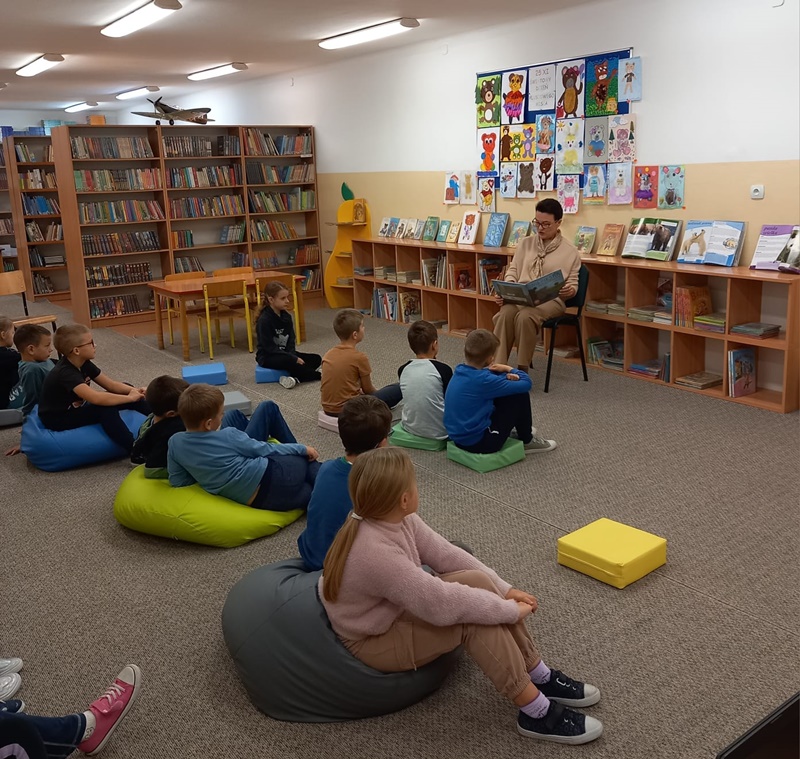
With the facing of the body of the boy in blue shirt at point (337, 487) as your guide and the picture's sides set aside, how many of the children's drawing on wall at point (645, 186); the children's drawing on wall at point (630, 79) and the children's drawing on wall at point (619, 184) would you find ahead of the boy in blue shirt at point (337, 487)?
3

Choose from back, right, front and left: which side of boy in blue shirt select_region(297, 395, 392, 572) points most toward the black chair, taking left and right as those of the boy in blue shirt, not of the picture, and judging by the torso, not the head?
front

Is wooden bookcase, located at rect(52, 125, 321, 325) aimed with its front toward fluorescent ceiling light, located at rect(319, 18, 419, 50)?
yes

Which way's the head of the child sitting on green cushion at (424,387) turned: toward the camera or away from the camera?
away from the camera

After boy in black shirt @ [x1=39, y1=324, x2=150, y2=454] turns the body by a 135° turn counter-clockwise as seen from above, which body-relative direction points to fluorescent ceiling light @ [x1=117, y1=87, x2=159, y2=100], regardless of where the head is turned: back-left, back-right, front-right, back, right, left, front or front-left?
front-right

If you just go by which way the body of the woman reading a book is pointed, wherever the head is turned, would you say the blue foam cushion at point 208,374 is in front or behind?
in front

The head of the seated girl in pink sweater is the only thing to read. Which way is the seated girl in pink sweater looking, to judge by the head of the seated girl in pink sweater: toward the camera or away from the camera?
away from the camera

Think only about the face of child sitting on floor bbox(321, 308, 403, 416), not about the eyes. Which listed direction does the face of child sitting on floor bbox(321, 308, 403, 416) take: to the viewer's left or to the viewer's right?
to the viewer's right

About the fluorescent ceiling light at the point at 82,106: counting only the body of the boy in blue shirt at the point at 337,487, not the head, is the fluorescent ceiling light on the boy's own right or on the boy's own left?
on the boy's own left

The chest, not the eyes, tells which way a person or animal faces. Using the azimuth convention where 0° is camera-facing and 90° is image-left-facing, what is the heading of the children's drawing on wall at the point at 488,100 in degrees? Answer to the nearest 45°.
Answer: approximately 45°

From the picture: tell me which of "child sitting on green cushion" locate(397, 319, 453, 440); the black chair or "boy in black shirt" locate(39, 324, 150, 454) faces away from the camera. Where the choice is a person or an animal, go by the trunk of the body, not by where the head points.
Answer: the child sitting on green cushion

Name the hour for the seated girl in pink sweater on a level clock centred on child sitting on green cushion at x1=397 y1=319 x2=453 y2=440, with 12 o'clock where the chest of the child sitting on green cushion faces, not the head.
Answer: The seated girl in pink sweater is roughly at 6 o'clock from the child sitting on green cushion.

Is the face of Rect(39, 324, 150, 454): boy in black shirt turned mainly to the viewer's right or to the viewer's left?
to the viewer's right

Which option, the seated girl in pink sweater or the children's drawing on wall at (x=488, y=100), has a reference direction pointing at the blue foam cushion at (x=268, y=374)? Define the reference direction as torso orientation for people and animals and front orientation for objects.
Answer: the children's drawing on wall

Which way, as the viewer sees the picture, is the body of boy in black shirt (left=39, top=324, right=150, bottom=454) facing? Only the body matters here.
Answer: to the viewer's right

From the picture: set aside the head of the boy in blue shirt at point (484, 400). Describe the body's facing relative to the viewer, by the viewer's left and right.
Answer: facing away from the viewer and to the right of the viewer

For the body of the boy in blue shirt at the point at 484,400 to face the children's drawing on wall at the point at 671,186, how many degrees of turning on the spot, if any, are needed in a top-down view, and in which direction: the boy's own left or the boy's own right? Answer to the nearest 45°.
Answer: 0° — they already face it

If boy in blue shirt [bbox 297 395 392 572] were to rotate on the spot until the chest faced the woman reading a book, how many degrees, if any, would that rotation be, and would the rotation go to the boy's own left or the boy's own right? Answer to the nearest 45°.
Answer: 0° — they already face them

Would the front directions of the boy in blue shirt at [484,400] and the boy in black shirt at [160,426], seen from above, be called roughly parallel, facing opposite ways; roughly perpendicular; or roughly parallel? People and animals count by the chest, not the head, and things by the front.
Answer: roughly parallel
